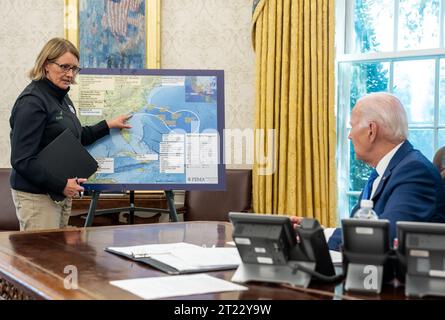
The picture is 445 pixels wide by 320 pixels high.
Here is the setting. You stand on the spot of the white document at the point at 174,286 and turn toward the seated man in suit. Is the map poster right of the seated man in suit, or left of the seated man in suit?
left

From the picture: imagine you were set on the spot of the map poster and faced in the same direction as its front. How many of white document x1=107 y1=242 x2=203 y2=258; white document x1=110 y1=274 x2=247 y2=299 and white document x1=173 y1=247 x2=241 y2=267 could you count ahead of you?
3

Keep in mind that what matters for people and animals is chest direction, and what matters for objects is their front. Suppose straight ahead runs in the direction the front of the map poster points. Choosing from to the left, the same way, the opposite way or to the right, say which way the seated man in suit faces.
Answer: to the right

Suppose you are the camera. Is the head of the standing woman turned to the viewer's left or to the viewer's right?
to the viewer's right

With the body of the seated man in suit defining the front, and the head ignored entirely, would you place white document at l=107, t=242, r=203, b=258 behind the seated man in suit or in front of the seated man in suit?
in front

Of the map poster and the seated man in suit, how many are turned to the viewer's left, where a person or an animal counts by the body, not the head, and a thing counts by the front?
1

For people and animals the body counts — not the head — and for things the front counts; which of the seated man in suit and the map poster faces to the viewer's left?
the seated man in suit

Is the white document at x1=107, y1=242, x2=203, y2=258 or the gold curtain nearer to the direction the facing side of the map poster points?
the white document

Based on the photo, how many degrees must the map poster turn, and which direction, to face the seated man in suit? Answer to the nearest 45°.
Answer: approximately 45° to its left

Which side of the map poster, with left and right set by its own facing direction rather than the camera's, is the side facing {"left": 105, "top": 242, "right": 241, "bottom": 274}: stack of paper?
front

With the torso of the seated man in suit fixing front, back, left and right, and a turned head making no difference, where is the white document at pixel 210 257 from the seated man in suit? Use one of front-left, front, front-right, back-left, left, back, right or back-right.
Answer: front-left

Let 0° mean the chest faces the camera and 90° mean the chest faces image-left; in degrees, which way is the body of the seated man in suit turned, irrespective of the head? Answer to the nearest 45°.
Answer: approximately 90°

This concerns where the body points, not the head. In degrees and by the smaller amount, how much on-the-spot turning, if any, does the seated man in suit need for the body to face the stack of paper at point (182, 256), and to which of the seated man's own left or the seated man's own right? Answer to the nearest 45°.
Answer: approximately 45° to the seated man's own left

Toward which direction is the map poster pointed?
toward the camera

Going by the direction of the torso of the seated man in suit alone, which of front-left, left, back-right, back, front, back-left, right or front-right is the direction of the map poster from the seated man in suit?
front-right

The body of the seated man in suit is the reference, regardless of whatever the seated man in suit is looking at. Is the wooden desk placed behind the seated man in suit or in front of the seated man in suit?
in front
